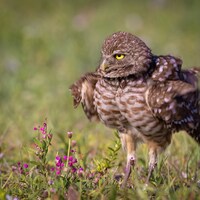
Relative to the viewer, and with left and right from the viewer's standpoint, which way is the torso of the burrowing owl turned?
facing the viewer and to the left of the viewer
